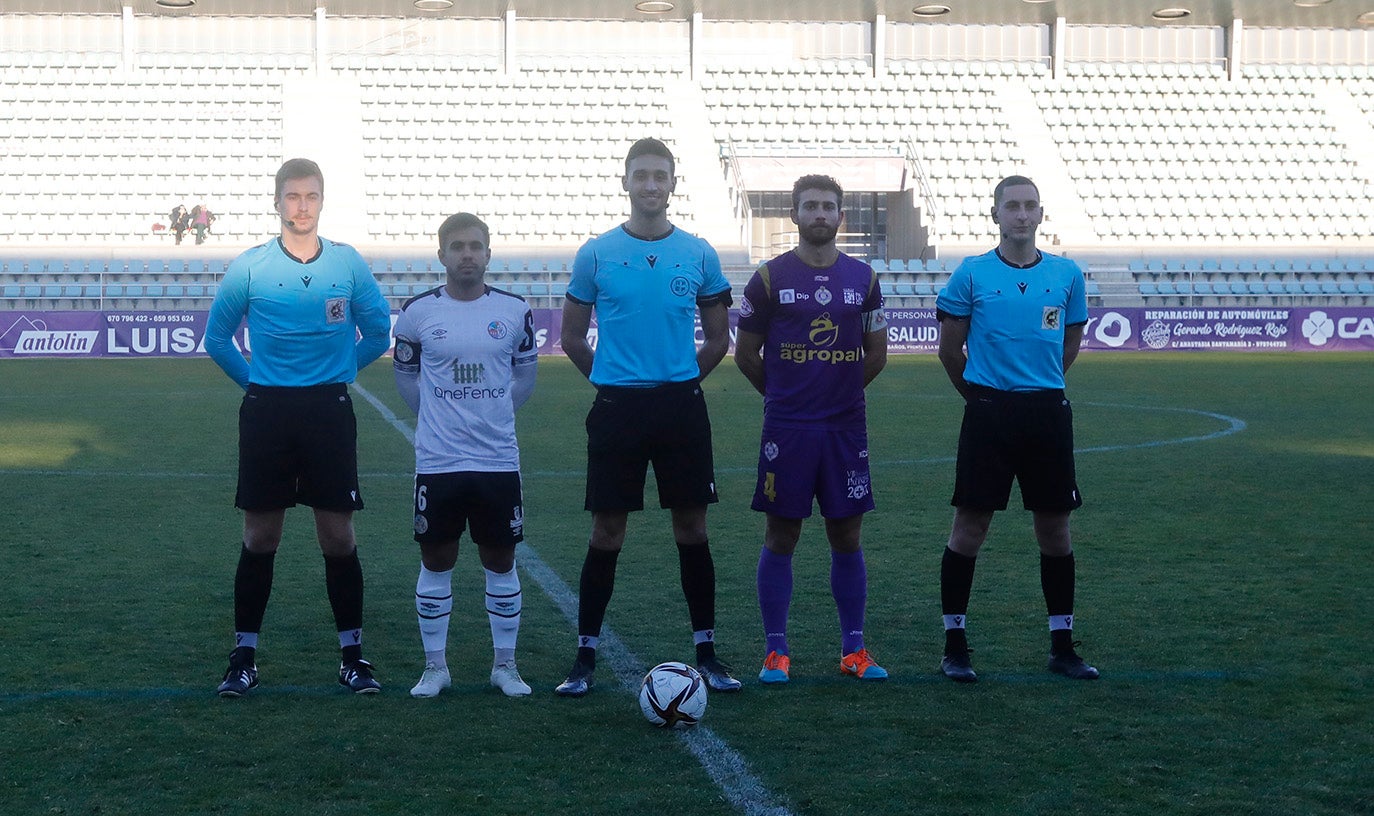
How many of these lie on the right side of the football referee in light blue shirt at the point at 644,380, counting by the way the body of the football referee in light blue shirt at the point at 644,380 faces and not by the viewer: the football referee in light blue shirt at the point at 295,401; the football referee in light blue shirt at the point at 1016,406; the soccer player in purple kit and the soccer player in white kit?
2

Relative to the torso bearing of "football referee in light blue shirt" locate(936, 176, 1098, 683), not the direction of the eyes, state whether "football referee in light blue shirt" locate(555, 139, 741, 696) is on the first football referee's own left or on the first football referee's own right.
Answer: on the first football referee's own right

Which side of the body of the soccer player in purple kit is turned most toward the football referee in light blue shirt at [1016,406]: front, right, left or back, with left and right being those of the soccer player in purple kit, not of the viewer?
left

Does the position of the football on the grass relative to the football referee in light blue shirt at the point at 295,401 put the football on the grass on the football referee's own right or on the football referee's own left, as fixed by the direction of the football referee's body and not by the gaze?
on the football referee's own left

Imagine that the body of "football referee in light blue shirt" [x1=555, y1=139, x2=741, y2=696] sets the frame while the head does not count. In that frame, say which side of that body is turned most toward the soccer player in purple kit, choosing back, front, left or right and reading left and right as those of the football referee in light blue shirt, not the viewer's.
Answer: left

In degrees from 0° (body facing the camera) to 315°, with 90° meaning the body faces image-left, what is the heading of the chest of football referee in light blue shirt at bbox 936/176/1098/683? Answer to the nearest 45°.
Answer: approximately 0°

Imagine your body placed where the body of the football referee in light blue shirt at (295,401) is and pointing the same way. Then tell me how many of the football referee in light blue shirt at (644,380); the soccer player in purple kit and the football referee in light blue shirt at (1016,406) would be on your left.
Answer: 3

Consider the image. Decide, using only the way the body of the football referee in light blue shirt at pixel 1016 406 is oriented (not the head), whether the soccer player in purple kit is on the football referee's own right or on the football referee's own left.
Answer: on the football referee's own right
